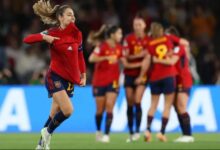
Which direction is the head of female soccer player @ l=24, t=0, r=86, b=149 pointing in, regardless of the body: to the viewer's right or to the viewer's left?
to the viewer's right

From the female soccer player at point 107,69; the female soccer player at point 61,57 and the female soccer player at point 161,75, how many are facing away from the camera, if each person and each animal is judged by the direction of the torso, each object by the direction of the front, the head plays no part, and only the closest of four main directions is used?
1

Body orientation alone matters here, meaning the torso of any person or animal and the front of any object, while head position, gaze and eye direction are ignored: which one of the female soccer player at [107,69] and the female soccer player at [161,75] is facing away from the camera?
the female soccer player at [161,75]

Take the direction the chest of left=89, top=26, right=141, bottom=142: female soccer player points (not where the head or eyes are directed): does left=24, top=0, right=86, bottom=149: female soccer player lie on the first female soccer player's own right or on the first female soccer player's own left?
on the first female soccer player's own right

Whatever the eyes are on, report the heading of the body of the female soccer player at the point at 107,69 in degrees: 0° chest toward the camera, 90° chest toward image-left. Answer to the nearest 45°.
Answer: approximately 315°

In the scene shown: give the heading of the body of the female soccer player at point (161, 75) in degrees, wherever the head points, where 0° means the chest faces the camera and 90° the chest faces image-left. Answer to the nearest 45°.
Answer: approximately 180°

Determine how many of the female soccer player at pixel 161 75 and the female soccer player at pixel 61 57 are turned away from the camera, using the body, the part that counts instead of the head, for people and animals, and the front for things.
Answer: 1

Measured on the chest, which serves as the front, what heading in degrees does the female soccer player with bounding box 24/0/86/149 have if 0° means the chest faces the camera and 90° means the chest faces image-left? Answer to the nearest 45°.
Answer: approximately 315°

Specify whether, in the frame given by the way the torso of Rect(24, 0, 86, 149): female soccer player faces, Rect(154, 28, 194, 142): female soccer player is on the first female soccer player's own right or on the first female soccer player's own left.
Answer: on the first female soccer player's own left
